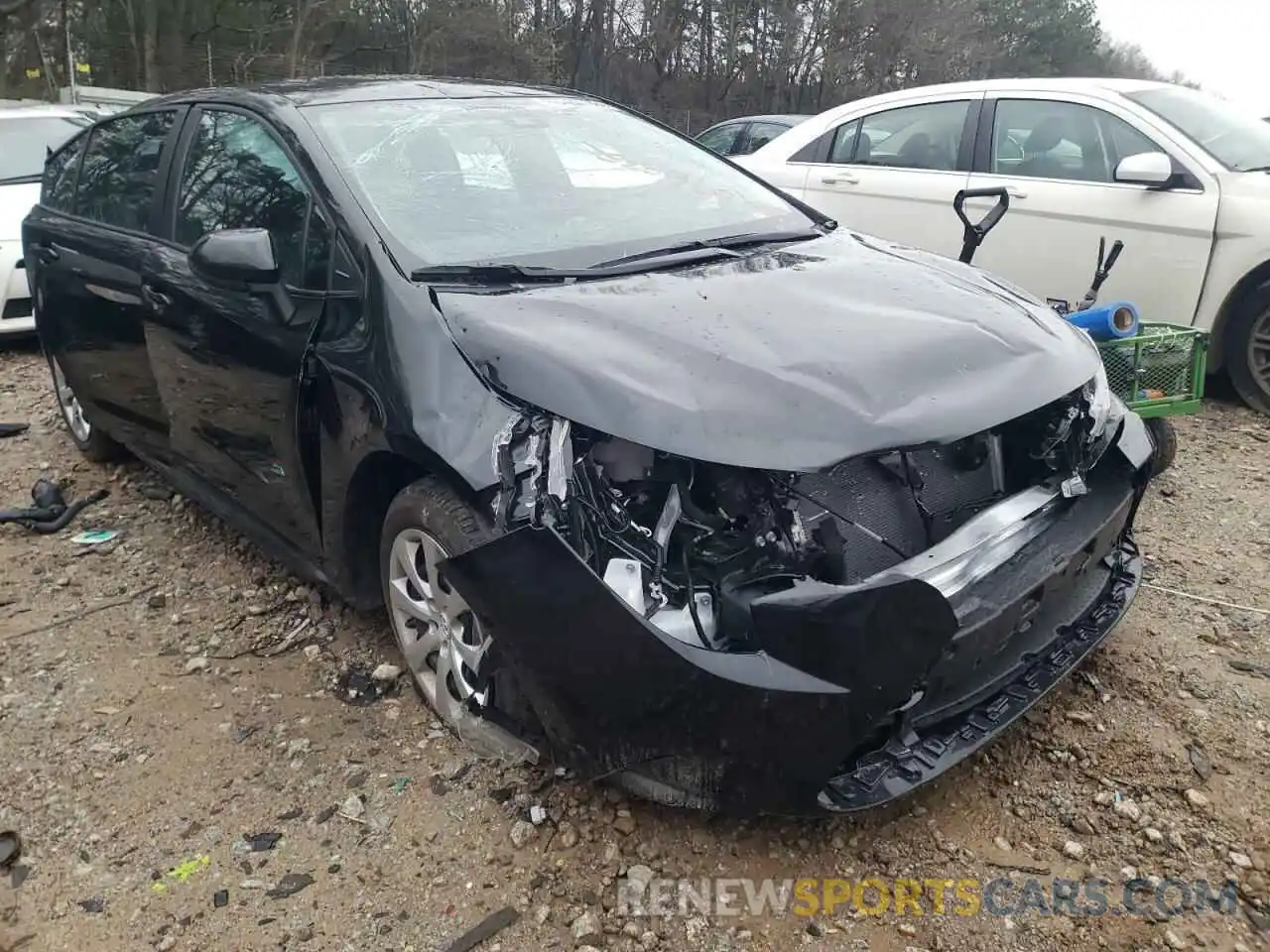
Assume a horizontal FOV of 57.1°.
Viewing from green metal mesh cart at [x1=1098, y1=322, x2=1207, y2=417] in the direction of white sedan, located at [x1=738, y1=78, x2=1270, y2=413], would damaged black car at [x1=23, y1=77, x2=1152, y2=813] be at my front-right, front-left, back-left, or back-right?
back-left

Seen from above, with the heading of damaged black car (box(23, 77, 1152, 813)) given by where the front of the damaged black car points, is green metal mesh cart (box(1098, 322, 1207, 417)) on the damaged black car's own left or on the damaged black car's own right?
on the damaged black car's own left

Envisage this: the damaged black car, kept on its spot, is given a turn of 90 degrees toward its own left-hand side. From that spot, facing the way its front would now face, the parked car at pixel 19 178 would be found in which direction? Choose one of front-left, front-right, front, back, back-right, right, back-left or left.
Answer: left

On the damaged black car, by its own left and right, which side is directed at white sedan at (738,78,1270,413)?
left

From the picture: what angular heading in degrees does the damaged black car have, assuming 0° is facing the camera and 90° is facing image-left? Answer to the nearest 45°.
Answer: approximately 315°

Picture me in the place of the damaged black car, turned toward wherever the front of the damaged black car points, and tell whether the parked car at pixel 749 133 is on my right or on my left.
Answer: on my left
